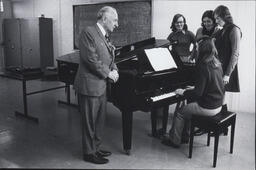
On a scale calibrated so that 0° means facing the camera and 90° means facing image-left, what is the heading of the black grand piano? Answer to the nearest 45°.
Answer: approximately 315°

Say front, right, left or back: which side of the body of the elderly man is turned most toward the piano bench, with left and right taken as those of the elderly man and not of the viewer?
front

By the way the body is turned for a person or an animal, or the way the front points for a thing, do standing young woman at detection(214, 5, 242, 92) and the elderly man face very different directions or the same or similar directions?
very different directions

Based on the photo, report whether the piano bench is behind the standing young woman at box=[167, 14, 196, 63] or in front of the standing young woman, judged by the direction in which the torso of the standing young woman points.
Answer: in front

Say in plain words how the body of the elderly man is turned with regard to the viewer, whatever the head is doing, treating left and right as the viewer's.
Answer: facing to the right of the viewer

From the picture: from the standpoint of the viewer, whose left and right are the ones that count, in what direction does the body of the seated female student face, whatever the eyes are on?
facing away from the viewer and to the left of the viewer

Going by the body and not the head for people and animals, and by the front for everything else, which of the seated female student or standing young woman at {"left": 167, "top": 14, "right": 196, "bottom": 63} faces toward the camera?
the standing young woman

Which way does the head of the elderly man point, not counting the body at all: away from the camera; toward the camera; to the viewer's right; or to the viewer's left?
to the viewer's right

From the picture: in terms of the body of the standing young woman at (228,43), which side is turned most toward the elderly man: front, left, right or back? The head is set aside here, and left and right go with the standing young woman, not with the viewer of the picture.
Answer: front

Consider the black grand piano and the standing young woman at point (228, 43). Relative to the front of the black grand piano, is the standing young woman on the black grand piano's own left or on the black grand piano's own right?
on the black grand piano's own left

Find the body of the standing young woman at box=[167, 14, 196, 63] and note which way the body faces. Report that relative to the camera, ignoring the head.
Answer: toward the camera
